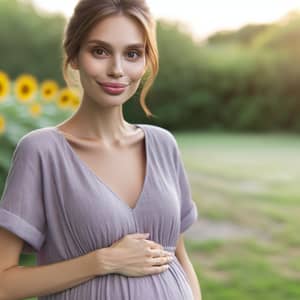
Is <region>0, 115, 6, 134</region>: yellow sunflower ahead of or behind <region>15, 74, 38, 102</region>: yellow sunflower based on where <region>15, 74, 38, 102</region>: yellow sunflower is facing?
ahead

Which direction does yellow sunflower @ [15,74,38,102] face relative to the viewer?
toward the camera

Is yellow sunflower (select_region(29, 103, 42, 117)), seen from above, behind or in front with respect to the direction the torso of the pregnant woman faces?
behind

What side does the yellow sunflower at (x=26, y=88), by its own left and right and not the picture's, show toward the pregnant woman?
front

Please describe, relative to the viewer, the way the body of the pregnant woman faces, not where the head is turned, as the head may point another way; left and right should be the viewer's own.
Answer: facing the viewer and to the right of the viewer

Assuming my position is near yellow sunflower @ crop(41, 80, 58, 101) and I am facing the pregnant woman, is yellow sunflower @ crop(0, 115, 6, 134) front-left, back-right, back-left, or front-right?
front-right

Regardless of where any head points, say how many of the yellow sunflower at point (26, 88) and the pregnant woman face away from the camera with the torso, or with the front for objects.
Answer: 0

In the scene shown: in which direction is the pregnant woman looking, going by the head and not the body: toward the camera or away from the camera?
toward the camera

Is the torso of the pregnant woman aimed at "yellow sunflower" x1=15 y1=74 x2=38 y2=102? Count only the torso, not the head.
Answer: no
